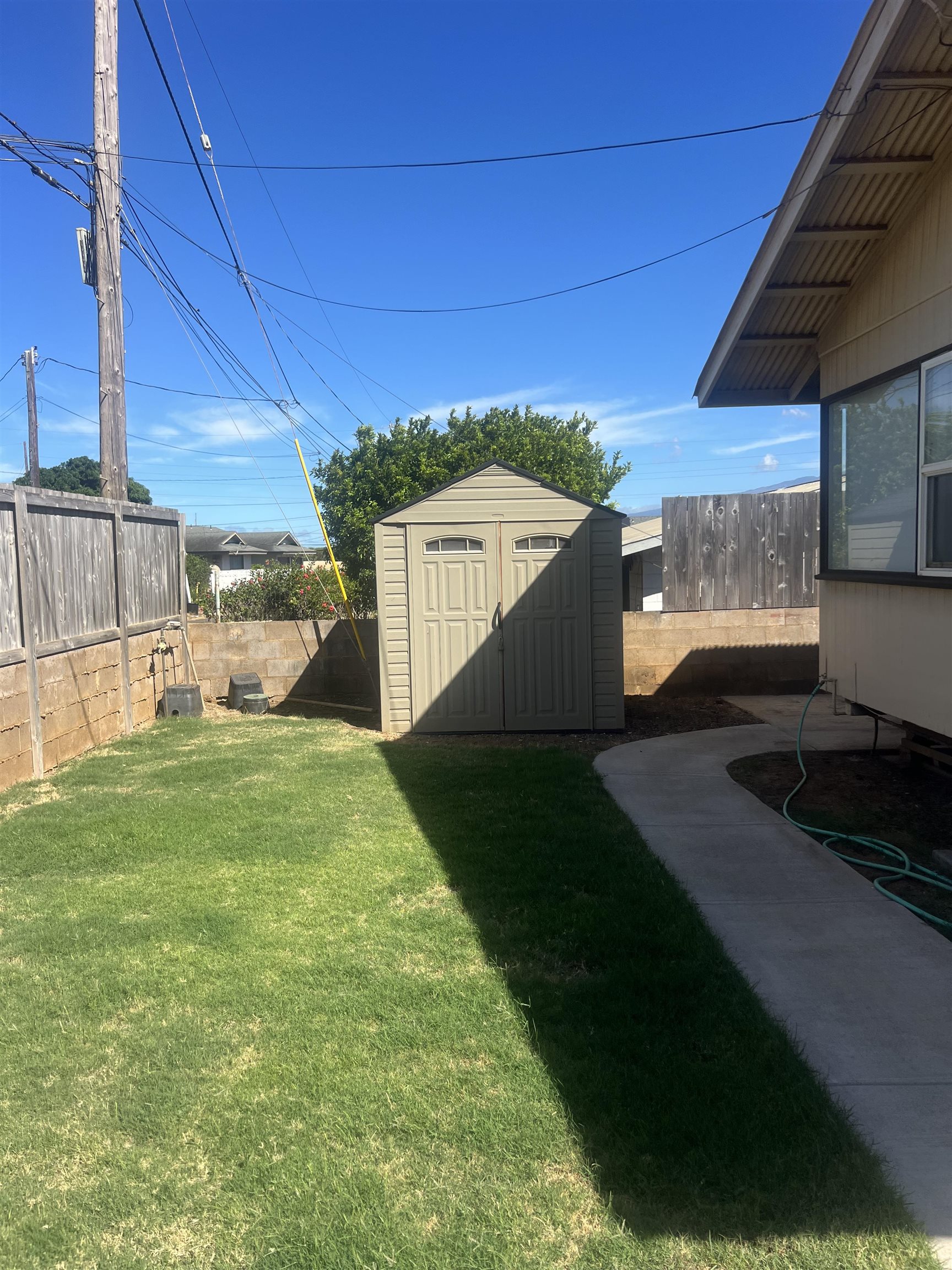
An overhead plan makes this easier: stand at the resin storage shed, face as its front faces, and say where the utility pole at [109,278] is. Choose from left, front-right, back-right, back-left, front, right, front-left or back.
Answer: right

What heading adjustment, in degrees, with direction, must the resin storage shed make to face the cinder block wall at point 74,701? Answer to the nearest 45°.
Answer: approximately 90° to its right

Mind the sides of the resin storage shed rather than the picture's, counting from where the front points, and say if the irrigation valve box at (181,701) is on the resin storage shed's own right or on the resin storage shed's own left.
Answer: on the resin storage shed's own right

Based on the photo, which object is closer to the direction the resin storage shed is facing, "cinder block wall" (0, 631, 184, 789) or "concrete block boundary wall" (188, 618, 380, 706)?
the cinder block wall

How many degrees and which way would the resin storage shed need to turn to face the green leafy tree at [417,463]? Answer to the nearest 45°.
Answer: approximately 180°

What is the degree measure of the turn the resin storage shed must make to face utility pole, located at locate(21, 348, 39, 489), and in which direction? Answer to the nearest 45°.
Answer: approximately 135° to its right

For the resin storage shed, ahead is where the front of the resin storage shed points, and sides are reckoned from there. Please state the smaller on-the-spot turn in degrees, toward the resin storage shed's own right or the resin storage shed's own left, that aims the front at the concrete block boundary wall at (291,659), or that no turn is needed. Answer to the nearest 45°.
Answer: approximately 135° to the resin storage shed's own right

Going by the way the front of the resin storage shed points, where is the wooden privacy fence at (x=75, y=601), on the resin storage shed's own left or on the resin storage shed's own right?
on the resin storage shed's own right

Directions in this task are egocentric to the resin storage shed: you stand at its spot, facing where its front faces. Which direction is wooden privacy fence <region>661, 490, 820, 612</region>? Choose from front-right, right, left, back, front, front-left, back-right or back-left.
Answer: back-left

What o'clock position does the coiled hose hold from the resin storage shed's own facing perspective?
The coiled hose is roughly at 11 o'clock from the resin storage shed.

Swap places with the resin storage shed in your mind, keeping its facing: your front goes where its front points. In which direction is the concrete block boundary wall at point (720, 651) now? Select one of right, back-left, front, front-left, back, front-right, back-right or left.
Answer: back-left

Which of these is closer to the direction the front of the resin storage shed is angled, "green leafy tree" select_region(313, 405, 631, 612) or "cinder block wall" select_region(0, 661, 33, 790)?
the cinder block wall

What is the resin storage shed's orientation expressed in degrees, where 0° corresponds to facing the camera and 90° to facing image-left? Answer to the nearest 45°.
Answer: approximately 0°
